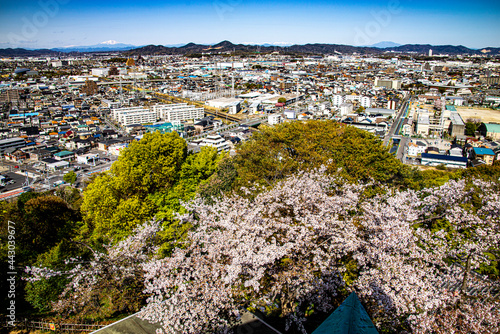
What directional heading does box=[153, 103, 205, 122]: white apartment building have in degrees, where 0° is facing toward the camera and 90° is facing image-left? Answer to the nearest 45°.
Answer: approximately 0°

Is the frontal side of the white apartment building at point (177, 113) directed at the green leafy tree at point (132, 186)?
yes

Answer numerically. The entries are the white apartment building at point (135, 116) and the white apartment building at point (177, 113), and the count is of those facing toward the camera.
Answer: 2

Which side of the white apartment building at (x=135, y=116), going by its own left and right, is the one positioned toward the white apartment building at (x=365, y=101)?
left

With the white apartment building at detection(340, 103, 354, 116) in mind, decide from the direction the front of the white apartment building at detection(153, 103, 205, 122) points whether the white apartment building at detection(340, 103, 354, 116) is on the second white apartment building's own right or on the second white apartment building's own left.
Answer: on the second white apartment building's own left
